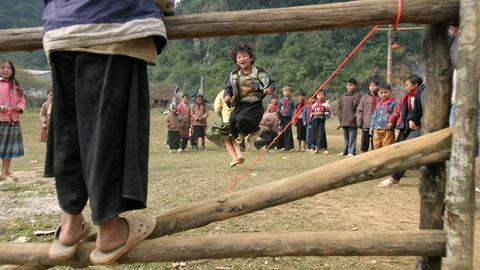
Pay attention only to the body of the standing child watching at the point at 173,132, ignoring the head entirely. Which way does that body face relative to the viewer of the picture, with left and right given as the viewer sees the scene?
facing the viewer and to the right of the viewer

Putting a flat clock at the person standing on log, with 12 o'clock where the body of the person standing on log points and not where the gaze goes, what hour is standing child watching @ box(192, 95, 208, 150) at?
The standing child watching is roughly at 11 o'clock from the person standing on log.

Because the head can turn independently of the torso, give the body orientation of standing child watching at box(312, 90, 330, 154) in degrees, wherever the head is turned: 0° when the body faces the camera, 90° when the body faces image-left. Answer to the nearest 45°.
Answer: approximately 0°

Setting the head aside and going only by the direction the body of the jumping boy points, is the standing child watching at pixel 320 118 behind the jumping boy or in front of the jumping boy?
behind

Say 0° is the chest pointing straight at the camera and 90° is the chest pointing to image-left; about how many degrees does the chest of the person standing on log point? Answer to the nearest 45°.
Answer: approximately 225°

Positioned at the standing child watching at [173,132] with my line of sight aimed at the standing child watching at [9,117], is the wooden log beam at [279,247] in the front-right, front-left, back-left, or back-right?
front-left

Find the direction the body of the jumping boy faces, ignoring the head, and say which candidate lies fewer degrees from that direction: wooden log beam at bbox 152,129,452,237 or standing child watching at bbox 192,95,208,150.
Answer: the wooden log beam

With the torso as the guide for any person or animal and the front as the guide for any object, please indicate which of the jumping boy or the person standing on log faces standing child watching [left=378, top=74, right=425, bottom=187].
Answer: the person standing on log

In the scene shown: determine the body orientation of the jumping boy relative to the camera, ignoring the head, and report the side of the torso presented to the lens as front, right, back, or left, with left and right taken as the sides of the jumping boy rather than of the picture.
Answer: front

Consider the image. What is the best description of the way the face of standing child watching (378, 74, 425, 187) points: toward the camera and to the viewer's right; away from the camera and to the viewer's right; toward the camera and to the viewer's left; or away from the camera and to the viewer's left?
toward the camera and to the viewer's left

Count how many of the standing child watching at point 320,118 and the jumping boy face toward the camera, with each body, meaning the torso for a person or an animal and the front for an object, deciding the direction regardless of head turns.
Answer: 2

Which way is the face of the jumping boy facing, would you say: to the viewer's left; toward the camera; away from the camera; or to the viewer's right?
toward the camera

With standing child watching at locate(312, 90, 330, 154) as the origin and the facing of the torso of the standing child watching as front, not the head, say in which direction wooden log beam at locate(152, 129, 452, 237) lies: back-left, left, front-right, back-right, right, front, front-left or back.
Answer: front

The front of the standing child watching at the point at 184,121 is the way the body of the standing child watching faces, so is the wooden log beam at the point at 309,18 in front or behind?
in front

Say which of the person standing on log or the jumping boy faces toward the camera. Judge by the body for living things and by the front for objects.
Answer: the jumping boy
